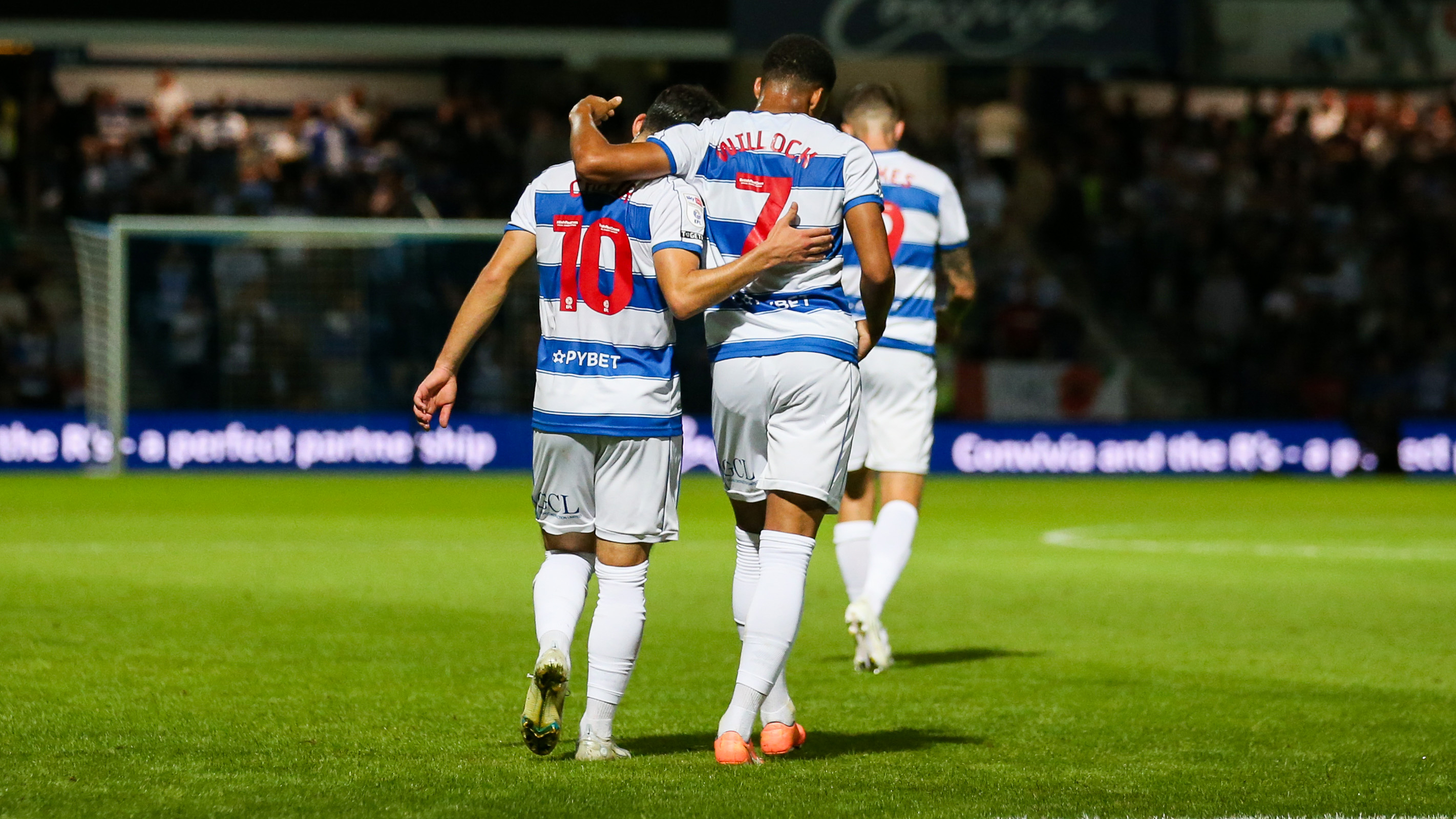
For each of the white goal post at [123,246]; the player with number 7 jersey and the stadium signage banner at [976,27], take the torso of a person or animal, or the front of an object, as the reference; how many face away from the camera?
1

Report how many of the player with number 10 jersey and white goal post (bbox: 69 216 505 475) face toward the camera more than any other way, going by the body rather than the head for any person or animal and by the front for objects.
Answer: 1

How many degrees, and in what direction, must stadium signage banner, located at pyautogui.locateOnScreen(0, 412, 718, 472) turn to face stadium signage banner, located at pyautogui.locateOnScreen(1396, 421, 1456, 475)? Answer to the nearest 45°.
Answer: approximately 90° to its left

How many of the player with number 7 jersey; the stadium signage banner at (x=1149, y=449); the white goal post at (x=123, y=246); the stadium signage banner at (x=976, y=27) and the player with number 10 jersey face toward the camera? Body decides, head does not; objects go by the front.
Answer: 3

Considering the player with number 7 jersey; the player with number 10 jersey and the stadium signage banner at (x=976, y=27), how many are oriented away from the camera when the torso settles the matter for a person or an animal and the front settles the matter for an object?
2

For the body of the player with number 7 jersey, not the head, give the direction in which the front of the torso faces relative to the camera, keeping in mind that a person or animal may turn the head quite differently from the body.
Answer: away from the camera

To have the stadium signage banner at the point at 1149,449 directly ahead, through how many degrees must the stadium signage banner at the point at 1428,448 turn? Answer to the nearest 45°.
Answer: approximately 45° to its right

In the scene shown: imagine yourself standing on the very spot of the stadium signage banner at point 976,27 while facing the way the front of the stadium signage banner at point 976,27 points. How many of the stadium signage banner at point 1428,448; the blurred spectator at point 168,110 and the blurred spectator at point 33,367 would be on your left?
1

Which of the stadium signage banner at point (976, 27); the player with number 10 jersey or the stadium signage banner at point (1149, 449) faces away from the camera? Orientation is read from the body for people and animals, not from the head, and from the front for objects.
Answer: the player with number 10 jersey

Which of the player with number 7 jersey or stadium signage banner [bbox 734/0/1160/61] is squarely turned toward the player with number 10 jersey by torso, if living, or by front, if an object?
the stadium signage banner

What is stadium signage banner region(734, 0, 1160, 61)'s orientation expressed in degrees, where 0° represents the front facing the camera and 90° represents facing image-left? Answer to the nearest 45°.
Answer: approximately 0°

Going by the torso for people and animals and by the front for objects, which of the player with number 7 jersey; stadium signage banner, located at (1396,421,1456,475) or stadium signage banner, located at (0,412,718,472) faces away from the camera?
the player with number 7 jersey

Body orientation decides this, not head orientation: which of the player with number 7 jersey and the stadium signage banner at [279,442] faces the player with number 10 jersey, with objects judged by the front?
the stadium signage banner
